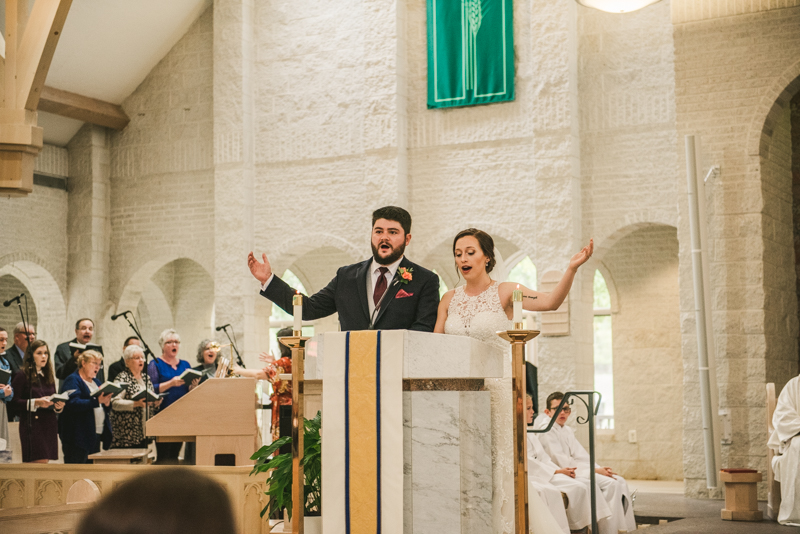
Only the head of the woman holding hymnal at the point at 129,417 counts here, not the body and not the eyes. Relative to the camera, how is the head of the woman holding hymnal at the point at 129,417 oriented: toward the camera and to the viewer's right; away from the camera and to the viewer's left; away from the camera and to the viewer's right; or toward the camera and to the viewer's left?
toward the camera and to the viewer's right

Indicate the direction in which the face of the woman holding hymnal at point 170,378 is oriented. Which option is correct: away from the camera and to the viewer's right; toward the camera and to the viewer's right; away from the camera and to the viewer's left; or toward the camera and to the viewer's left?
toward the camera and to the viewer's right

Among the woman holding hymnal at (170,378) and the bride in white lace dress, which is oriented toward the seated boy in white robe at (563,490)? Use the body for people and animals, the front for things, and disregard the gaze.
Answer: the woman holding hymnal

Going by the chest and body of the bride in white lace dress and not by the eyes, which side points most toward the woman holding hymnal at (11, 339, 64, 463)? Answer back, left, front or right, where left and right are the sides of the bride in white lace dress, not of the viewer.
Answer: right

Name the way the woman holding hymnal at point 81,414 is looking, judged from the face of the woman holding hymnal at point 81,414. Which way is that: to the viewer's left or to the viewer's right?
to the viewer's right

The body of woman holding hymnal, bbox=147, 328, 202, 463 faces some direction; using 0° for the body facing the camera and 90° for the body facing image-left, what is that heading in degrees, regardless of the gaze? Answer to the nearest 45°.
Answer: approximately 315°

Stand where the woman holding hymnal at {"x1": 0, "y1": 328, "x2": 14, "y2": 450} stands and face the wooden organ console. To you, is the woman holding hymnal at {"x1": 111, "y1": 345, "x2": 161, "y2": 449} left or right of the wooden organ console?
left

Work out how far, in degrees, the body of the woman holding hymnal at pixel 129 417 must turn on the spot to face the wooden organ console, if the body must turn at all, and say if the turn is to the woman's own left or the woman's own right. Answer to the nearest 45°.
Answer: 0° — they already face it
